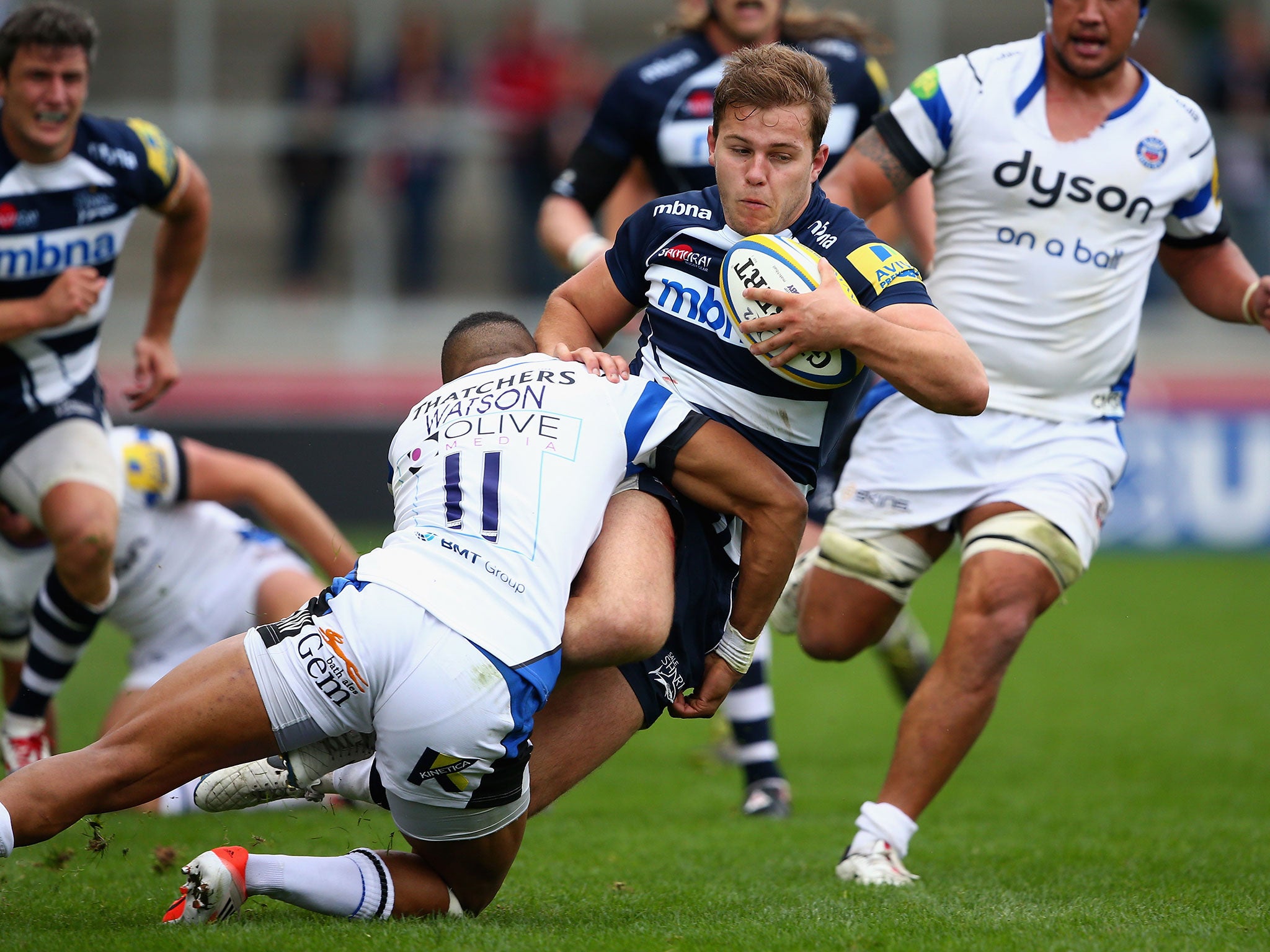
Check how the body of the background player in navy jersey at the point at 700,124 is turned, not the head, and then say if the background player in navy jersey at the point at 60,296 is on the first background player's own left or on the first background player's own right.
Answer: on the first background player's own right

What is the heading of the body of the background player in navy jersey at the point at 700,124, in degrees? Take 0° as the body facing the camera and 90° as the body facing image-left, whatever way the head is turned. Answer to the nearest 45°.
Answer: approximately 0°

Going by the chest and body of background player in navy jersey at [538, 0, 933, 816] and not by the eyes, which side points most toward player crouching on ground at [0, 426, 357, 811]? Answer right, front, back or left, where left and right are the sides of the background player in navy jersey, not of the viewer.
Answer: right

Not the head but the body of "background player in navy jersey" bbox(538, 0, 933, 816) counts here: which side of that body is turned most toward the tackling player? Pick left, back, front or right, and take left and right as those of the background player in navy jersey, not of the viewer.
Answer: front

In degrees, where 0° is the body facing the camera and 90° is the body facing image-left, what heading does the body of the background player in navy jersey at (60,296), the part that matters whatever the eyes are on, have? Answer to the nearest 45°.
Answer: approximately 0°

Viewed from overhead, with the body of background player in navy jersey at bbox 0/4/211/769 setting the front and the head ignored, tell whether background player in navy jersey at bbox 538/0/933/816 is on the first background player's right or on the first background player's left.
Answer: on the first background player's left

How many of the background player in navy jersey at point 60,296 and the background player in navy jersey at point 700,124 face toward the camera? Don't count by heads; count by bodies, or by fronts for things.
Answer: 2

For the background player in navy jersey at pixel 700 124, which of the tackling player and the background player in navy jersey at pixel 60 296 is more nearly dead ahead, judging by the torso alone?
the tackling player
